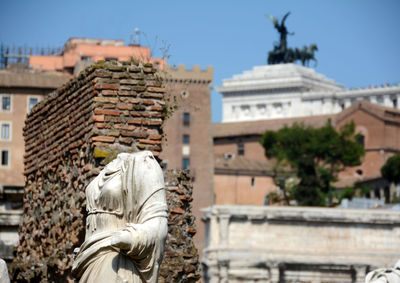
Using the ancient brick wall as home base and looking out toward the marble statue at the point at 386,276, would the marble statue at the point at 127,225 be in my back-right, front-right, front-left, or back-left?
front-right

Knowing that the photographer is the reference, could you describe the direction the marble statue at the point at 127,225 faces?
facing the viewer and to the left of the viewer

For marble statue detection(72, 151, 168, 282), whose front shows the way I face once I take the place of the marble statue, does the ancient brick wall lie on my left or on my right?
on my right

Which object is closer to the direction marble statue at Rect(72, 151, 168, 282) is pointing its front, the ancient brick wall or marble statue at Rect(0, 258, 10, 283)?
the marble statue

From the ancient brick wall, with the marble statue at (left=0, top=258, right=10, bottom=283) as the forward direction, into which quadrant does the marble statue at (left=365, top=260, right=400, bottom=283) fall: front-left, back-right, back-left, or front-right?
front-left

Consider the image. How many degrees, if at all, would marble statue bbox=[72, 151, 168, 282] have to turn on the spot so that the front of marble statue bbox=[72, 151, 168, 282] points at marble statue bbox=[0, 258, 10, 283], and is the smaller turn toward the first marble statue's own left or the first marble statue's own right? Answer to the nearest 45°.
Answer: approximately 90° to the first marble statue's own right
